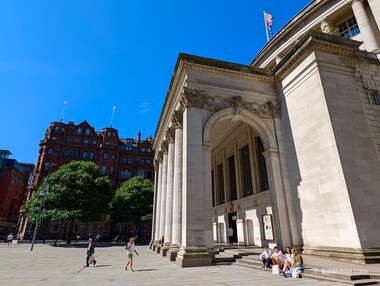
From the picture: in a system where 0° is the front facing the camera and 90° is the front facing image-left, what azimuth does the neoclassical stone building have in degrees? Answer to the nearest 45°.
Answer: approximately 45°

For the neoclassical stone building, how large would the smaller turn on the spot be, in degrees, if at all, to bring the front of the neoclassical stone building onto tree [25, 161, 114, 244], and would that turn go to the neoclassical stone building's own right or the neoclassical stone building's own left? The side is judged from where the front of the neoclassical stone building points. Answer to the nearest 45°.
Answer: approximately 45° to the neoclassical stone building's own right

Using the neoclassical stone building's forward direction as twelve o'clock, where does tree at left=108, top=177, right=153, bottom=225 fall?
The tree is roughly at 3 o'clock from the neoclassical stone building.

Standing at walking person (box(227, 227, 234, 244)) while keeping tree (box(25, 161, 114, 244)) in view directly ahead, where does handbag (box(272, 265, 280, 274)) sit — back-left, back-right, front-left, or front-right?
back-left
